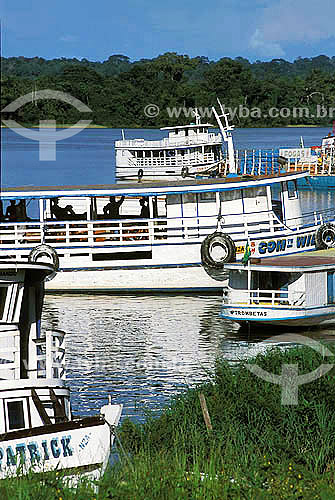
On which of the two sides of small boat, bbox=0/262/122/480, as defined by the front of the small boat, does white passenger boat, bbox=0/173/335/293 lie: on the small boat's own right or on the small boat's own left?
on the small boat's own left

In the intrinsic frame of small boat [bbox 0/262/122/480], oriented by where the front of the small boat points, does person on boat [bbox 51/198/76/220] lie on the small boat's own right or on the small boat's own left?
on the small boat's own left

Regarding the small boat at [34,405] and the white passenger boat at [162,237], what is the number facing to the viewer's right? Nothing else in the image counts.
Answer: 2

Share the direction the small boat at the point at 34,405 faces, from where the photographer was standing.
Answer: facing to the right of the viewer

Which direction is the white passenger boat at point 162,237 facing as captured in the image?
to the viewer's right

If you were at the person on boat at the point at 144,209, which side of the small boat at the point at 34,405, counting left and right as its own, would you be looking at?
left
